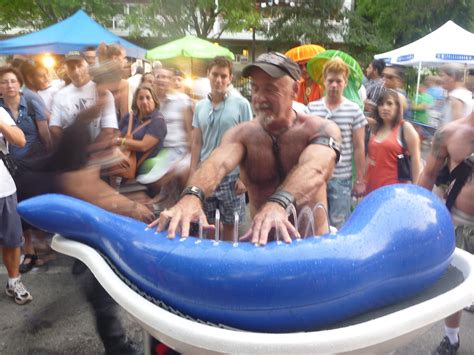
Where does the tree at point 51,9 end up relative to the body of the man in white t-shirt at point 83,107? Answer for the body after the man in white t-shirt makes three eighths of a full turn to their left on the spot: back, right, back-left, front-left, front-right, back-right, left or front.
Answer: front-left

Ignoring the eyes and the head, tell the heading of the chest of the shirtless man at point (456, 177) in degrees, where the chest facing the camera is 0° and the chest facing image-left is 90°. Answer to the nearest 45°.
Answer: approximately 45°

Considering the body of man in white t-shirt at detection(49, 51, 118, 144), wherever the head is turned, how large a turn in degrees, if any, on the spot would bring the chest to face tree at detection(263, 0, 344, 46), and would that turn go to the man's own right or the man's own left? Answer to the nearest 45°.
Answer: approximately 135° to the man's own left

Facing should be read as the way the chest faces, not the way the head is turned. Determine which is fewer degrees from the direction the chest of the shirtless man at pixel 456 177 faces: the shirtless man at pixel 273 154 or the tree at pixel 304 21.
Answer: the shirtless man

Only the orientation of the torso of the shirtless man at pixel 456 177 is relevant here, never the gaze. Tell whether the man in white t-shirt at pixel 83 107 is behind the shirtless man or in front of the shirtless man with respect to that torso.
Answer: in front

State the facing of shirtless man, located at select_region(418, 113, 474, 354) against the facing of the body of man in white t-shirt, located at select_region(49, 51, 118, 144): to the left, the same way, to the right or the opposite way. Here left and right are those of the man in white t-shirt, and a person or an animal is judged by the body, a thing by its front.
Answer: to the right

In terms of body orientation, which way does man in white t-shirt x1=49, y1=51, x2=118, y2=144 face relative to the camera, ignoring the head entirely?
toward the camera

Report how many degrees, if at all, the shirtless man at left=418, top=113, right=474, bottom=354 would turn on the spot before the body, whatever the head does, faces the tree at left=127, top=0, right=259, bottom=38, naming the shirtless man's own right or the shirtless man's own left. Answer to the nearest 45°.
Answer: approximately 90° to the shirtless man's own right

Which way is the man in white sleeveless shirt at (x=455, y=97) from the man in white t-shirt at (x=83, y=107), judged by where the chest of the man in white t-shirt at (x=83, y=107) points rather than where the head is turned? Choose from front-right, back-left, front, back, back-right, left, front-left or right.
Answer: left

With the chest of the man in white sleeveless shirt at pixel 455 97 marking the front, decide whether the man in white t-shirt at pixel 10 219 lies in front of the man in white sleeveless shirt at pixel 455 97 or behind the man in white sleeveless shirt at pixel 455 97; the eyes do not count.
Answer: in front

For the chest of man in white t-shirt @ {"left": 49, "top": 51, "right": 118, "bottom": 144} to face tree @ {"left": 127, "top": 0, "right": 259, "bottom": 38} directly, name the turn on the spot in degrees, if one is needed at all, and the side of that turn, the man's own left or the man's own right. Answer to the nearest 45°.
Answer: approximately 180°
